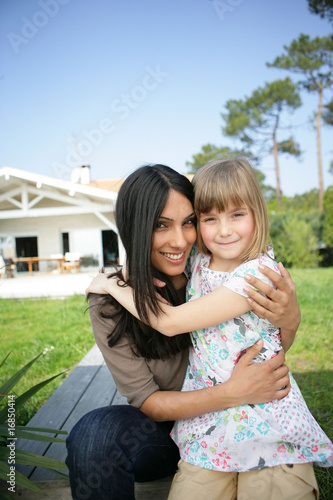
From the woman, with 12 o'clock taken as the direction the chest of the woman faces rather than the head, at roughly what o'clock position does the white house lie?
The white house is roughly at 7 o'clock from the woman.

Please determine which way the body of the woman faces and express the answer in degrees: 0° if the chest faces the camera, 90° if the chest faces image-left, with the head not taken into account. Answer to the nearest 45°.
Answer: approximately 315°

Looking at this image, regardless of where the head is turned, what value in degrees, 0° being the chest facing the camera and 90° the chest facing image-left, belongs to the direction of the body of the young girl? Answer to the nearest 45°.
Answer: approximately 45°

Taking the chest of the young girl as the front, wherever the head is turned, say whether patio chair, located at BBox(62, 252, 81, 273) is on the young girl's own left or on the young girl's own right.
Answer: on the young girl's own right

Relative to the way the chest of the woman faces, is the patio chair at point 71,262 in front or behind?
behind
